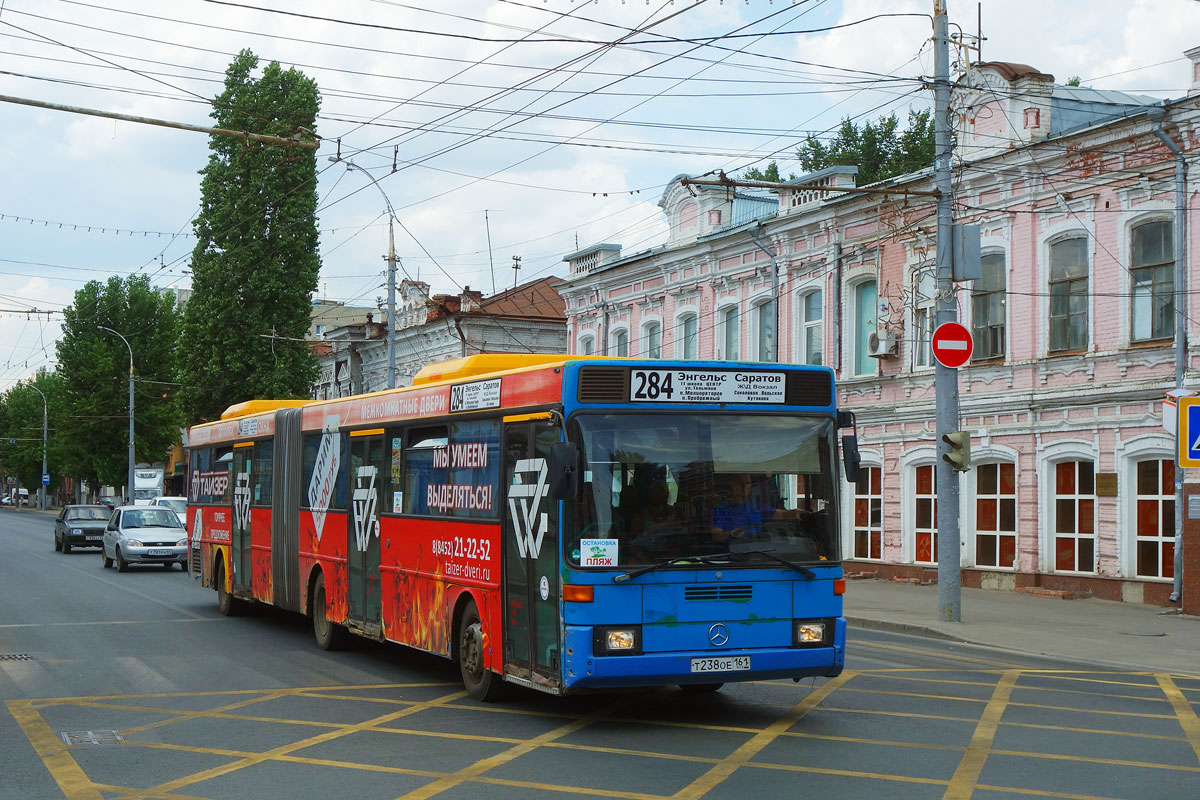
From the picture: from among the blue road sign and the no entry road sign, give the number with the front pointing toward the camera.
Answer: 2

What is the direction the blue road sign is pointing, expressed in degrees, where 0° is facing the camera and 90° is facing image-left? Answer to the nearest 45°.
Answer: approximately 0°

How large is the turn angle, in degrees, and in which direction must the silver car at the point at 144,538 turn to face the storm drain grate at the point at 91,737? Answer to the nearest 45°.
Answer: approximately 45° to its right

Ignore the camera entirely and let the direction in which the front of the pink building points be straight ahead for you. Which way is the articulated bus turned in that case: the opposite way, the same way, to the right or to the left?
to the left

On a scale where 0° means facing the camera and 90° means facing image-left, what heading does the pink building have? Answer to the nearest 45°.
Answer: approximately 45°

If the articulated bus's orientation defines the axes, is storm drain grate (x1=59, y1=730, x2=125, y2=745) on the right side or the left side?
on its right

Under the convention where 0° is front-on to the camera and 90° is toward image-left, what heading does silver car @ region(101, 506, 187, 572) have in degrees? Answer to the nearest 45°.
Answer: approximately 315°

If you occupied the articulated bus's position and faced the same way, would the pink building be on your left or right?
on your left
